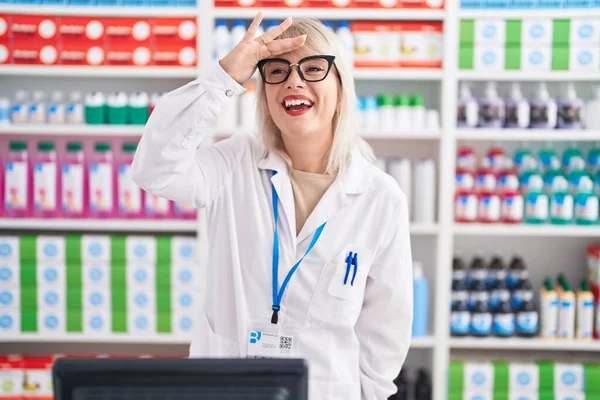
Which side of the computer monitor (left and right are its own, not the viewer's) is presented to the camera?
back

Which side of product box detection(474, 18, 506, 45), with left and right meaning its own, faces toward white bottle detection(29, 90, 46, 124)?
right

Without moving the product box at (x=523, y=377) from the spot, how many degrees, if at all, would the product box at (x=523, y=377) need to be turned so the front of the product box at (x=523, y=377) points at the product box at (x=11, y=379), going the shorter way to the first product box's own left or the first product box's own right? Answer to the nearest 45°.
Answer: approximately 90° to the first product box's own right
